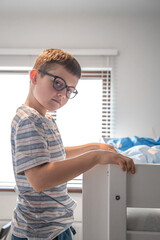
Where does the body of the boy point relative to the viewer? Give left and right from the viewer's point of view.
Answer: facing to the right of the viewer

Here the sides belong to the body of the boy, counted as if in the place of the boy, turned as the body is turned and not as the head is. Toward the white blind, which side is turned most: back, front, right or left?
left

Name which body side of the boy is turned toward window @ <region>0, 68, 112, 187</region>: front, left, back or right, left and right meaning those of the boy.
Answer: left
